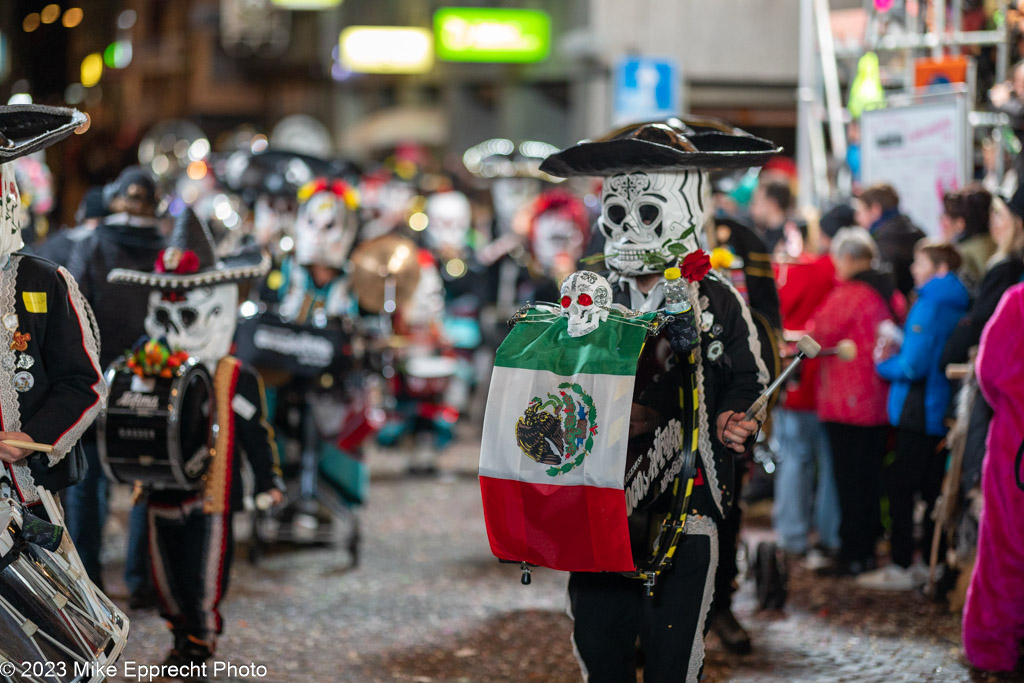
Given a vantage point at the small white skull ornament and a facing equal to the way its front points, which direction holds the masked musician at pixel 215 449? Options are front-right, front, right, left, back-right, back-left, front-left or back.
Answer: right

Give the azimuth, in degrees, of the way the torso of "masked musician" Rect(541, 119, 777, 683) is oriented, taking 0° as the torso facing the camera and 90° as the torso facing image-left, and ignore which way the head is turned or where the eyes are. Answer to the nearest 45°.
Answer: approximately 45°

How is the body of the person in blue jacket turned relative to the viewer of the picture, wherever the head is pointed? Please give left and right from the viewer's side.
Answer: facing to the left of the viewer

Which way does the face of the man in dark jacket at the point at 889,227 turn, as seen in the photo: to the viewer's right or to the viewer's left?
to the viewer's left

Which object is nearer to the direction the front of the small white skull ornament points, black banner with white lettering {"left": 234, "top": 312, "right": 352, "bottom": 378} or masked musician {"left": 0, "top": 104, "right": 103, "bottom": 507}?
the masked musician

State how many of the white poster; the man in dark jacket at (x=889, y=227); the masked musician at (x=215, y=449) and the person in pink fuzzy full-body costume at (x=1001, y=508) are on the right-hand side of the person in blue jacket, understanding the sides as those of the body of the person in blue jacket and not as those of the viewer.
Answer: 2

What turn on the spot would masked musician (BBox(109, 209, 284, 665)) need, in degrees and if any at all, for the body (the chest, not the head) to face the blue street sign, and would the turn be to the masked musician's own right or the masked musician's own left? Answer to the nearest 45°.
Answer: approximately 180°

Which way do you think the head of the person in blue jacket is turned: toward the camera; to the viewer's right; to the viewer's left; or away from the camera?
to the viewer's left

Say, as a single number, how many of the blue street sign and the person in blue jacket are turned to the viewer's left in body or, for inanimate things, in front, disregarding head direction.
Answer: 1
